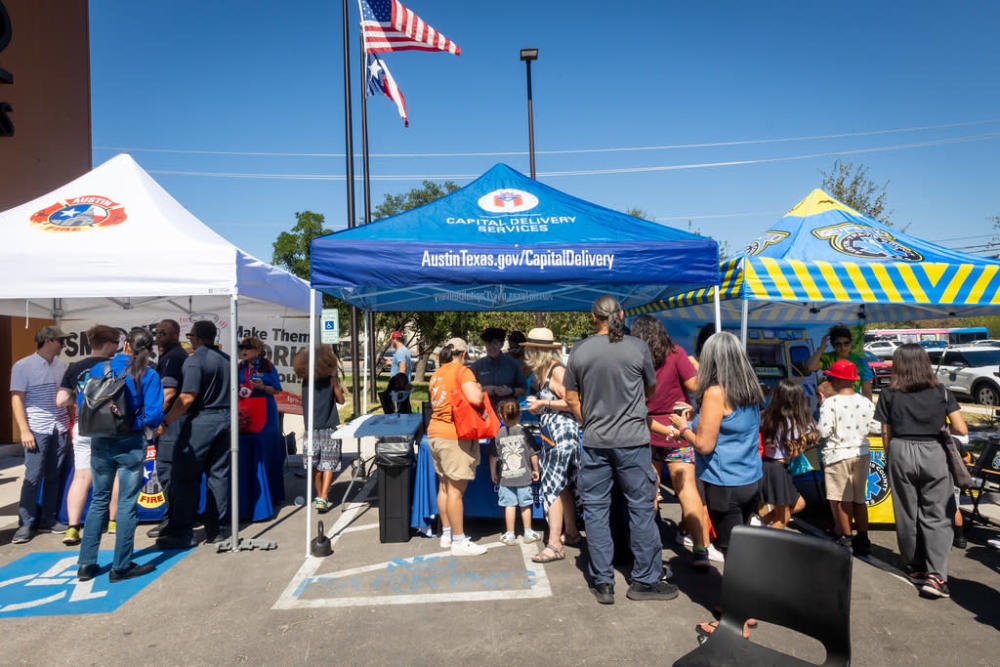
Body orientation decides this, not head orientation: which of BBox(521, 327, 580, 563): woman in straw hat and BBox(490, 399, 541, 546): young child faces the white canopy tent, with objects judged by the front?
the woman in straw hat

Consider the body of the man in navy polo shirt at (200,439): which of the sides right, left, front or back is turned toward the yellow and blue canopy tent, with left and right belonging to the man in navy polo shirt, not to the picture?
back

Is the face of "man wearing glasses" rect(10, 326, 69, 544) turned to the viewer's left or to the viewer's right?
to the viewer's right

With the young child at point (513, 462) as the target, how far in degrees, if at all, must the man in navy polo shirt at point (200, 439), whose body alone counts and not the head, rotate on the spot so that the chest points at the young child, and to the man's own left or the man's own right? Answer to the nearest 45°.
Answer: approximately 180°

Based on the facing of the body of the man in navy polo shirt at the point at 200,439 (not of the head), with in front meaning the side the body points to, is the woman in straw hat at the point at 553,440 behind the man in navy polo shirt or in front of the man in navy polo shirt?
behind

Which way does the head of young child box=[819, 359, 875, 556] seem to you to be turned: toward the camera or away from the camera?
away from the camera

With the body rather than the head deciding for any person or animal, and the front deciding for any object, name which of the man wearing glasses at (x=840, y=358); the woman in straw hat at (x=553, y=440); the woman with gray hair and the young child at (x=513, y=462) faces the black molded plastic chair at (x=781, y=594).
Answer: the man wearing glasses

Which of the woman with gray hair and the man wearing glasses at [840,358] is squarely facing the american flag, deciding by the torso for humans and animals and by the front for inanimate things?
the woman with gray hair

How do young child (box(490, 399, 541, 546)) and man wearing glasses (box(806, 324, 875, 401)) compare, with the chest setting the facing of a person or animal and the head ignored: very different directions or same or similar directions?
very different directions
